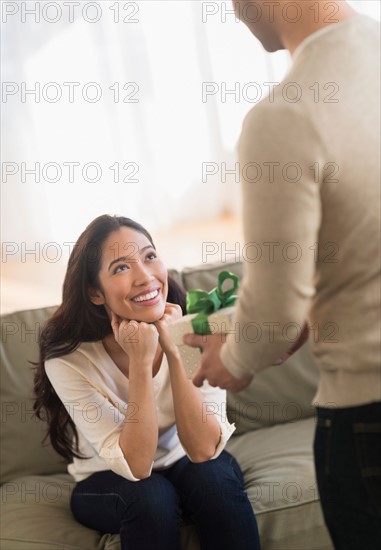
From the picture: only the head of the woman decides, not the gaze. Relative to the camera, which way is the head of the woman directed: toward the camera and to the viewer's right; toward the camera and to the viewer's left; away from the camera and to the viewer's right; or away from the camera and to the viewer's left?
toward the camera and to the viewer's right

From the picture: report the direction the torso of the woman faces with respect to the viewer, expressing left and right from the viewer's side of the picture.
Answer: facing the viewer and to the right of the viewer

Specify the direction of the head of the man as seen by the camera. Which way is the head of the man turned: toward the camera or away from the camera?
away from the camera

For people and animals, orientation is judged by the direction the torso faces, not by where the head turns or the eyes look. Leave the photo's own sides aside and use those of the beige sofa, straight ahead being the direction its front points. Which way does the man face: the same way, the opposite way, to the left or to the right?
the opposite way

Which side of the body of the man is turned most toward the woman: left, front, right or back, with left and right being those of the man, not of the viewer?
front

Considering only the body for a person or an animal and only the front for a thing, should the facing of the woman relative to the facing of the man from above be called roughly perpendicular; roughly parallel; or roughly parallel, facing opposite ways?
roughly parallel, facing opposite ways

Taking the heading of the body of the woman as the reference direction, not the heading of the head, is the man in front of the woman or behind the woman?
in front

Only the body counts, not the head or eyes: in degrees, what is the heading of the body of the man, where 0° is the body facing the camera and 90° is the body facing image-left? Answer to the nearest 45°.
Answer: approximately 135°
